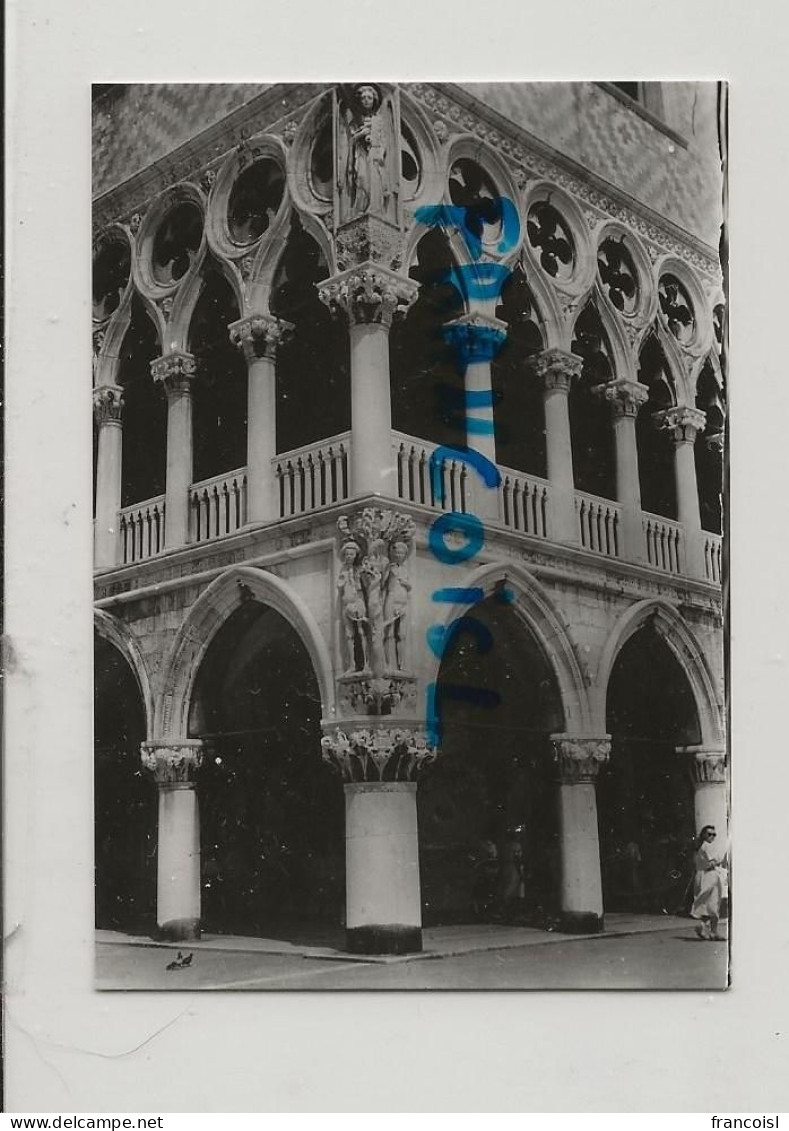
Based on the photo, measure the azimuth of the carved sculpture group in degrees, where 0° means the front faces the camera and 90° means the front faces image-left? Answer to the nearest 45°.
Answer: approximately 0°

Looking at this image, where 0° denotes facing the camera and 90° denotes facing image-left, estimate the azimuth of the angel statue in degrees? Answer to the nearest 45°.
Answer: approximately 0°

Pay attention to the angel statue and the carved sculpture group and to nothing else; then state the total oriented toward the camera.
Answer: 2
